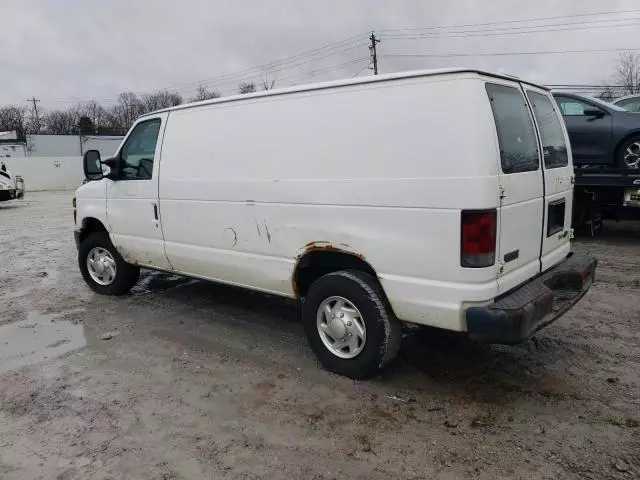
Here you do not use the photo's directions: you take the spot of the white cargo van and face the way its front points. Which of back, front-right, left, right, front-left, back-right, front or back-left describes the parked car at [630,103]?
right

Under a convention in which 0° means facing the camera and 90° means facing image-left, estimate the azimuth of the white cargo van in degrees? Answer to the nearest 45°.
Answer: approximately 135°

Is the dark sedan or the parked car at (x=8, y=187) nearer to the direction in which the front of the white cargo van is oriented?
the parked car

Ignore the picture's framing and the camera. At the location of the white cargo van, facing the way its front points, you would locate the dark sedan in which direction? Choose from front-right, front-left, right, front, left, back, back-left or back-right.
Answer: right

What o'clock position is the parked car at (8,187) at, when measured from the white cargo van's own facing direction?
The parked car is roughly at 12 o'clock from the white cargo van.
